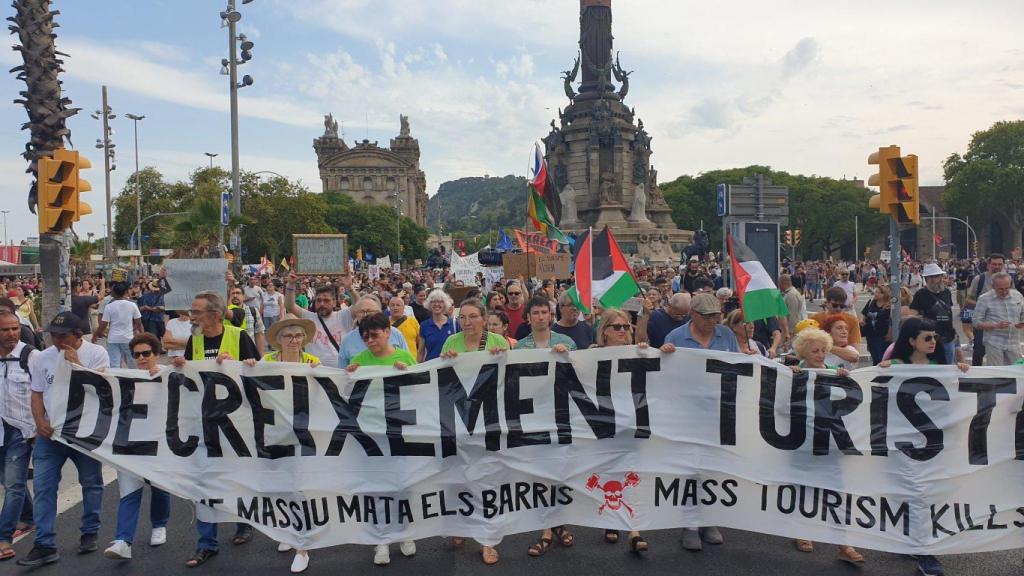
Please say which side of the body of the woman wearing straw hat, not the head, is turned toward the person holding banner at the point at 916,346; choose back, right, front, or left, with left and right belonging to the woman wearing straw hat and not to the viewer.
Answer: left

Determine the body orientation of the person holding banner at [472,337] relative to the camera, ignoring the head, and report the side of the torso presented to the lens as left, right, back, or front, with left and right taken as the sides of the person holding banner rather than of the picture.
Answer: front

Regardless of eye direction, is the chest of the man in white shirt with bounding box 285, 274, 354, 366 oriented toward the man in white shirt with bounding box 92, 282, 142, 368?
no

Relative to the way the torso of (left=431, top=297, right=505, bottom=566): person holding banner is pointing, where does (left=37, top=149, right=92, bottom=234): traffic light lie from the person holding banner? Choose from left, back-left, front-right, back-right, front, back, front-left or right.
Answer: back-right

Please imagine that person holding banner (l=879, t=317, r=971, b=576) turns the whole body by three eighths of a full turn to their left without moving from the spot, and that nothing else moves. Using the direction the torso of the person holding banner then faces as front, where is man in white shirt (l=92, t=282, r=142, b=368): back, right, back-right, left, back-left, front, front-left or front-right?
back-left

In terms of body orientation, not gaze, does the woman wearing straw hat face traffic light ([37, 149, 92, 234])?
no

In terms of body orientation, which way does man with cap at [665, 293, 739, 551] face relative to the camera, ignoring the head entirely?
toward the camera

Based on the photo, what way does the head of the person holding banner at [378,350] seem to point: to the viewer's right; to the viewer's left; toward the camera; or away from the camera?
toward the camera

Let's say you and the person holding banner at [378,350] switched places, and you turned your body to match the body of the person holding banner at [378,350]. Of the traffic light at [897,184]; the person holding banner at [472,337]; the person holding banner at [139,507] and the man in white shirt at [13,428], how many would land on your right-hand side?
2

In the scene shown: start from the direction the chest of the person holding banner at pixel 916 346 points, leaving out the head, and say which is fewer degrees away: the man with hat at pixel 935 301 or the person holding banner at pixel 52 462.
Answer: the person holding banner

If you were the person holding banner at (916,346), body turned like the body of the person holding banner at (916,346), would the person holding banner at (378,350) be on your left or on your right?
on your right

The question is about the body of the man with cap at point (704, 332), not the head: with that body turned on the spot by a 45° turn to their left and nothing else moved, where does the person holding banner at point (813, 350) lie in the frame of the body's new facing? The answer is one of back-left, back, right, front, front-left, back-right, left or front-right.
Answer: front-left

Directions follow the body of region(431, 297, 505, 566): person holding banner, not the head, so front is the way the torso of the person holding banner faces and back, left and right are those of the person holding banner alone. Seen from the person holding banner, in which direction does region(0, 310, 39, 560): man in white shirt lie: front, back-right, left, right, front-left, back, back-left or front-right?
right

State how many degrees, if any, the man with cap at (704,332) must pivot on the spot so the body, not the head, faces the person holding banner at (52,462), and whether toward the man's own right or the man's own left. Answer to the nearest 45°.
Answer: approximately 90° to the man's own right

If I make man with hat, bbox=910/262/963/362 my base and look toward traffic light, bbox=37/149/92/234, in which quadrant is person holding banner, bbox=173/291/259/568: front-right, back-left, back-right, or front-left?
front-left

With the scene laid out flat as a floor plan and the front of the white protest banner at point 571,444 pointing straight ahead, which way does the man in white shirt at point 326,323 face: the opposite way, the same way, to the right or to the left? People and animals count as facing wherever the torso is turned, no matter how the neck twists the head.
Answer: the same way

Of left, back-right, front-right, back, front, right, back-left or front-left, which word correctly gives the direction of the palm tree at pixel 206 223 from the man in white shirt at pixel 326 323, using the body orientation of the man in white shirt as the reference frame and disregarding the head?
back

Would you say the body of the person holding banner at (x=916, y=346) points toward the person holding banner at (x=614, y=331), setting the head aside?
no
